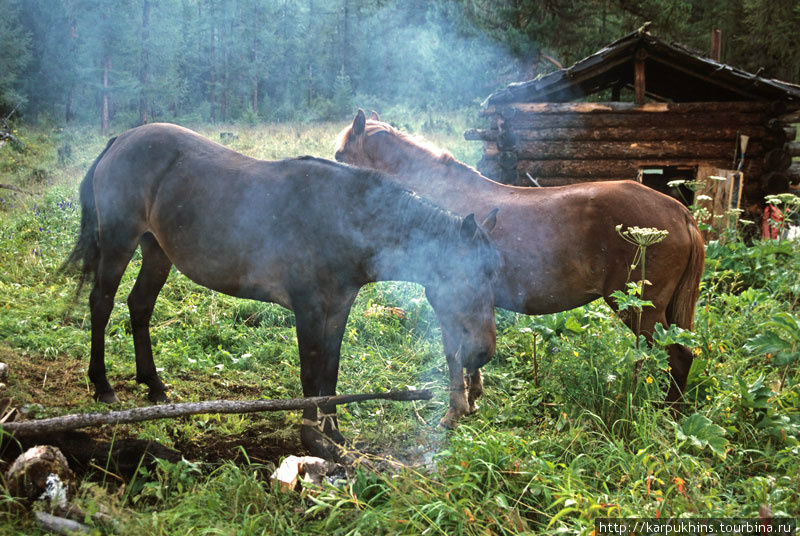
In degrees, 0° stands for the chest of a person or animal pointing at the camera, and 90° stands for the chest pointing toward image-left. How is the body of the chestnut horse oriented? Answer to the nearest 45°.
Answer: approximately 90°

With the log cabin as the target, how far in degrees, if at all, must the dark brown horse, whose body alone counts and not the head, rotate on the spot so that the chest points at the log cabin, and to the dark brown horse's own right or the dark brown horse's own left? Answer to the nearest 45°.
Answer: approximately 45° to the dark brown horse's own left

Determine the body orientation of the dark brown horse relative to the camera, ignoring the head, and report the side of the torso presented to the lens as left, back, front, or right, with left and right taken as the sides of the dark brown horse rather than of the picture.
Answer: right

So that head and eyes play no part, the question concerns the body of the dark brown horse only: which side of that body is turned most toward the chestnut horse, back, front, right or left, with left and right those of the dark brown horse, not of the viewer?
front

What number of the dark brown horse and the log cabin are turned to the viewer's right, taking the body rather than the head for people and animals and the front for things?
1

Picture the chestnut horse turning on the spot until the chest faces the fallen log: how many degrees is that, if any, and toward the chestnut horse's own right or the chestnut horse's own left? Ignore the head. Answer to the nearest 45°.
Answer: approximately 45° to the chestnut horse's own left

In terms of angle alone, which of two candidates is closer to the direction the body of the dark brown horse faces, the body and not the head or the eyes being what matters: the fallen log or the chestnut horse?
the chestnut horse

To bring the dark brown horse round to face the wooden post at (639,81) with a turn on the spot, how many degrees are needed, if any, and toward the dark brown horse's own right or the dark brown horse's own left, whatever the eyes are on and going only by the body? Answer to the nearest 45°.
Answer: approximately 45° to the dark brown horse's own left

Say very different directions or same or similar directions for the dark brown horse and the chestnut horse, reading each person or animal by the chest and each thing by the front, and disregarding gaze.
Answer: very different directions

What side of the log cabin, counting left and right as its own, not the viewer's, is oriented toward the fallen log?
front

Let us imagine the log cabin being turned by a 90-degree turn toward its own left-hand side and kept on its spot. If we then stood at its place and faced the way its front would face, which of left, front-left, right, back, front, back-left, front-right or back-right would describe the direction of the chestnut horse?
right

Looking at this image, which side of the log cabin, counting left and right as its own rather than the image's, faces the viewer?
front
